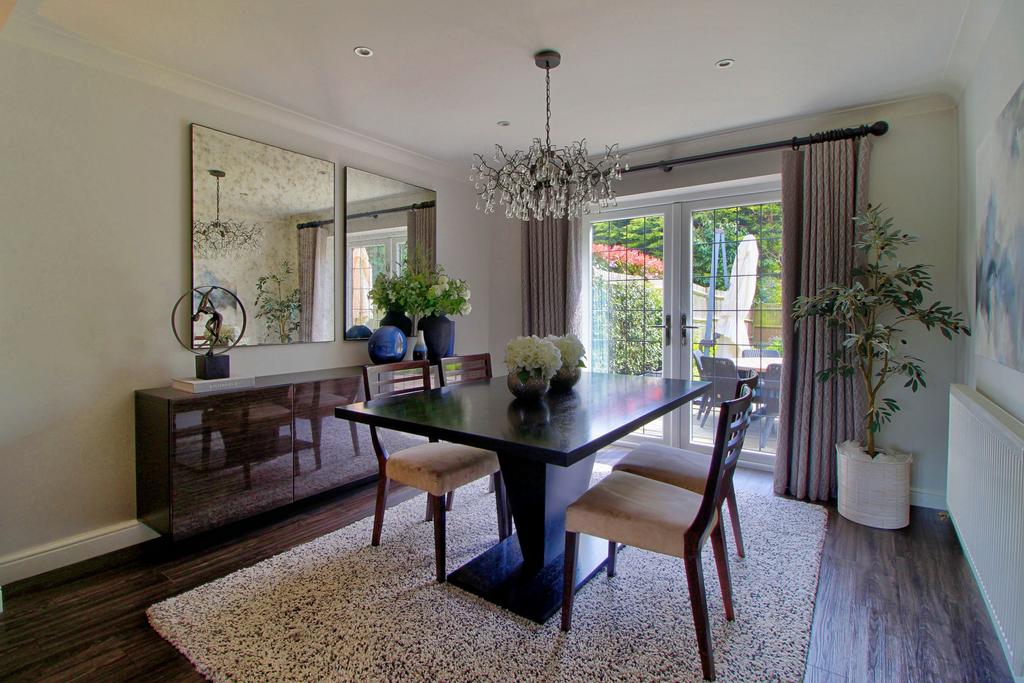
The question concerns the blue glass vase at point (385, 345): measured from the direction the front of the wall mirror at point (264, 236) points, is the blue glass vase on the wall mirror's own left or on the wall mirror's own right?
on the wall mirror's own left

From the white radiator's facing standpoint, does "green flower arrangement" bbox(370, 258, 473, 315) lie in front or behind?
in front

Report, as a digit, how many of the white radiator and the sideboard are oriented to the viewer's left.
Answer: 1

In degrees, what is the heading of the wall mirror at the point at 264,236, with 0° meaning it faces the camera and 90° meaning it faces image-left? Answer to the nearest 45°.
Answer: approximately 315°

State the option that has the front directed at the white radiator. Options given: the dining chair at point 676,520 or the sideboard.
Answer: the sideboard

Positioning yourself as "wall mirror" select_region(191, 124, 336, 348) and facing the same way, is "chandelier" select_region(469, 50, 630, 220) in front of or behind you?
in front

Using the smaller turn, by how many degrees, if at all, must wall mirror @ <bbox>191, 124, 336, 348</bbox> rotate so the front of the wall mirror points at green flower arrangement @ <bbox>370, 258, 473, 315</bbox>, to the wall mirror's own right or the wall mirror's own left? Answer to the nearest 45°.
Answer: approximately 45° to the wall mirror's own left

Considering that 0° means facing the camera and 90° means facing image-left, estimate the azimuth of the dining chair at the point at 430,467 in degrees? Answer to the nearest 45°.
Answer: approximately 315°

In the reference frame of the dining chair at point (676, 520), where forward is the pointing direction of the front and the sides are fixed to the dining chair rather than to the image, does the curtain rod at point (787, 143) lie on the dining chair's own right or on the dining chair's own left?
on the dining chair's own right

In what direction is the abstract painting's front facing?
to the viewer's left

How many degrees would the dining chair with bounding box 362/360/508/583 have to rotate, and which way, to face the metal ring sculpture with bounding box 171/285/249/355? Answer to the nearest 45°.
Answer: approximately 180°

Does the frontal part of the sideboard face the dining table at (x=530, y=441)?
yes
